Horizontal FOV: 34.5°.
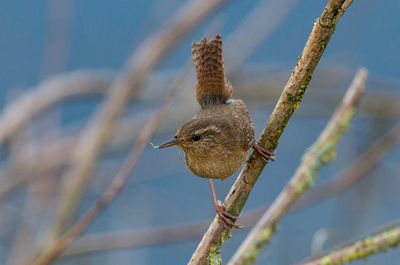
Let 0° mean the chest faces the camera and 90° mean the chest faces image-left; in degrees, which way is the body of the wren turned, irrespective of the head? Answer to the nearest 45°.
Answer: approximately 45°

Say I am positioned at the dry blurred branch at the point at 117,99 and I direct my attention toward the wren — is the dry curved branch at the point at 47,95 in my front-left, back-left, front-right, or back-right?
back-right

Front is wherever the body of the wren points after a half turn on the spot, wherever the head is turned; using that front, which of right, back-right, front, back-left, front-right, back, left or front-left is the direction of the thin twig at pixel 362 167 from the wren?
front

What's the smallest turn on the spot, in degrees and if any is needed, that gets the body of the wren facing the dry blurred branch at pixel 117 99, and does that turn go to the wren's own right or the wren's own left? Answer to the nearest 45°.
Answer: approximately 90° to the wren's own right
